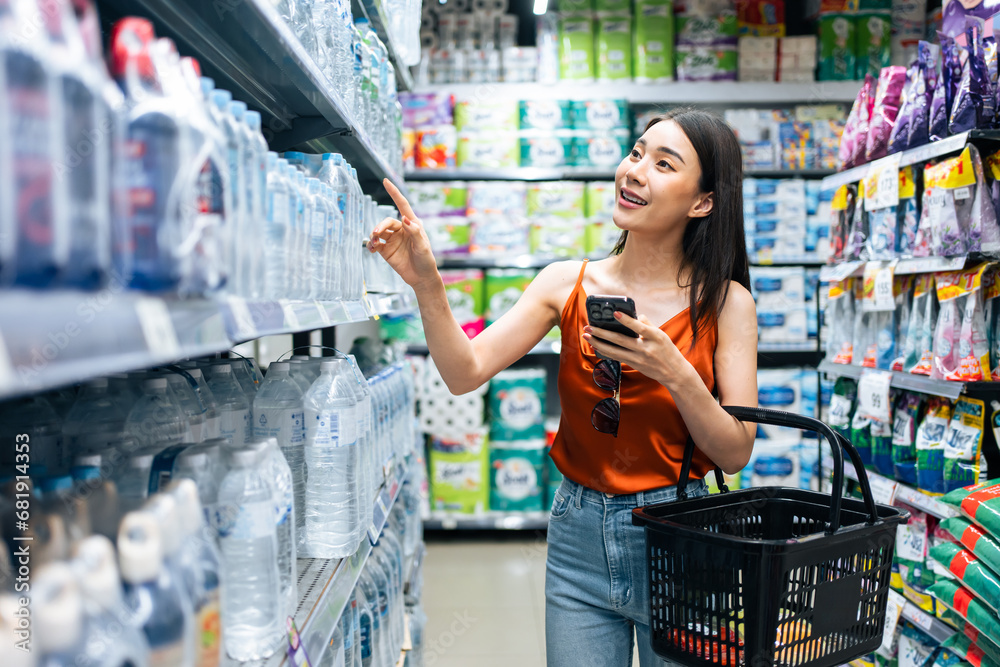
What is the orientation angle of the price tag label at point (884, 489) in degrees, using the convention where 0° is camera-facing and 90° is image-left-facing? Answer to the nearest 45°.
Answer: approximately 45°

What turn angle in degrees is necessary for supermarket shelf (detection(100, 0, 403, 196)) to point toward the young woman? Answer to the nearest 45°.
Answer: approximately 45° to its left

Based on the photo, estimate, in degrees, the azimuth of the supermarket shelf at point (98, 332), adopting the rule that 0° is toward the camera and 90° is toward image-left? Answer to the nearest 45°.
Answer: approximately 315°

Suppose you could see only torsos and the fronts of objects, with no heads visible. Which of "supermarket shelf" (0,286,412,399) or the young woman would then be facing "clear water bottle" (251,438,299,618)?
the young woman

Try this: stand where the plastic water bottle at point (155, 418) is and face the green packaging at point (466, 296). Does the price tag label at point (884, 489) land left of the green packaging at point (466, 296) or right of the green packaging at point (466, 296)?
right

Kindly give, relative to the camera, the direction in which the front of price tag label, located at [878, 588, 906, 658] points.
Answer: facing the viewer and to the left of the viewer

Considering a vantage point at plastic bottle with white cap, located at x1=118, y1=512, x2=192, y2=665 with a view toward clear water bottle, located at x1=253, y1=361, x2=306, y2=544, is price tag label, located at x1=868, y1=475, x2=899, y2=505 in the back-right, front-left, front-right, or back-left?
front-right

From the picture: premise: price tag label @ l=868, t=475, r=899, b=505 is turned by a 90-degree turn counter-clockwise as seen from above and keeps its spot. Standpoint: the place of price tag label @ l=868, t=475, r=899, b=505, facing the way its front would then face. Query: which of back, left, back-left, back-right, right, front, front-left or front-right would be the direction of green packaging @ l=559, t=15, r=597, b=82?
back

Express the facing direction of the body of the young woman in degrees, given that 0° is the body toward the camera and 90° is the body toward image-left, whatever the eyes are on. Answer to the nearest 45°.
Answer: approximately 45°

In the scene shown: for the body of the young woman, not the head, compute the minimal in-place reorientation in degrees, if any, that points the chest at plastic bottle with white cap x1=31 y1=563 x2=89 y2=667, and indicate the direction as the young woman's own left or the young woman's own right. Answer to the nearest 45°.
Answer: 0° — they already face it

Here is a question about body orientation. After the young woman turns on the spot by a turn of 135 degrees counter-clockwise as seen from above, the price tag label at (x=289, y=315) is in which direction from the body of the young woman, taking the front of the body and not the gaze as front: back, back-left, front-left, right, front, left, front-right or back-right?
back-right

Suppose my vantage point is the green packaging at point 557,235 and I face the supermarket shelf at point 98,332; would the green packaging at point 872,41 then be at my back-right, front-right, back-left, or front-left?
back-left

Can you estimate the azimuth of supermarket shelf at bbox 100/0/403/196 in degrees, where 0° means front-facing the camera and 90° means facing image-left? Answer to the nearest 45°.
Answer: approximately 315°

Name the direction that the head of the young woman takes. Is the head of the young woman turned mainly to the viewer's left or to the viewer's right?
to the viewer's left

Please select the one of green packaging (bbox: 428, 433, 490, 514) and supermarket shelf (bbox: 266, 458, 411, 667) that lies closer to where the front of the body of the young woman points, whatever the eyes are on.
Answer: the supermarket shelf

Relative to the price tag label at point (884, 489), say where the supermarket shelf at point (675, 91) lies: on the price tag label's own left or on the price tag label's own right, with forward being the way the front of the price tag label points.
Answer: on the price tag label's own right

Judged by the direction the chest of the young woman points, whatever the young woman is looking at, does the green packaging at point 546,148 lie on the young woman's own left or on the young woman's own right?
on the young woman's own right
